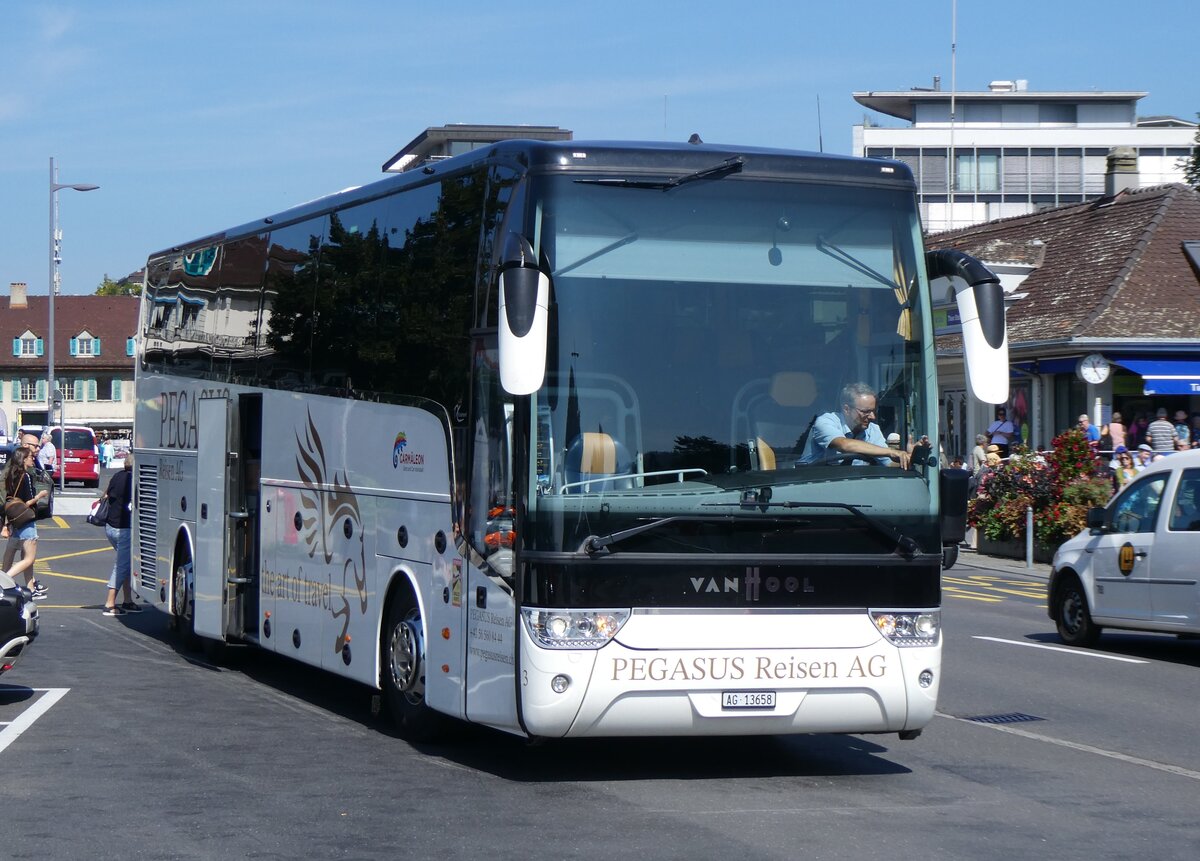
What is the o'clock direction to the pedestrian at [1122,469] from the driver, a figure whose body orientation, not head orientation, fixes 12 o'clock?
The pedestrian is roughly at 8 o'clock from the driver.

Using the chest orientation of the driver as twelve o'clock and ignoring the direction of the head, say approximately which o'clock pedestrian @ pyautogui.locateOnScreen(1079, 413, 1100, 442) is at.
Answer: The pedestrian is roughly at 8 o'clock from the driver.

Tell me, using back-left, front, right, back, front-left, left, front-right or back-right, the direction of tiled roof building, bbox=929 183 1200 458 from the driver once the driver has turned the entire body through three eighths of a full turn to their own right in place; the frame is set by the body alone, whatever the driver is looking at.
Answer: right

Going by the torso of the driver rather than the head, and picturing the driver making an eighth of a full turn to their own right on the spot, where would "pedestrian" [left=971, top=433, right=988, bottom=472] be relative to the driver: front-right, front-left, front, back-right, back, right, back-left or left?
back

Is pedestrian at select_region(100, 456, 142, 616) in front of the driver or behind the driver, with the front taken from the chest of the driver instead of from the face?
behind

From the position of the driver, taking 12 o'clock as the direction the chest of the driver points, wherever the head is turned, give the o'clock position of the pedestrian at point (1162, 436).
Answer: The pedestrian is roughly at 8 o'clock from the driver.

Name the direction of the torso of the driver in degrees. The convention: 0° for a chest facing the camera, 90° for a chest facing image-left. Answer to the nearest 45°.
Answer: approximately 315°
